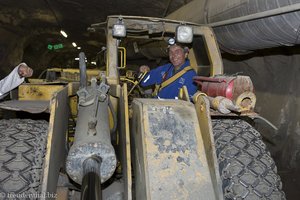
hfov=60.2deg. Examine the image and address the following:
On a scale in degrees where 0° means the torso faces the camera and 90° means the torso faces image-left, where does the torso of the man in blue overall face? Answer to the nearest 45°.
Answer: approximately 45°
